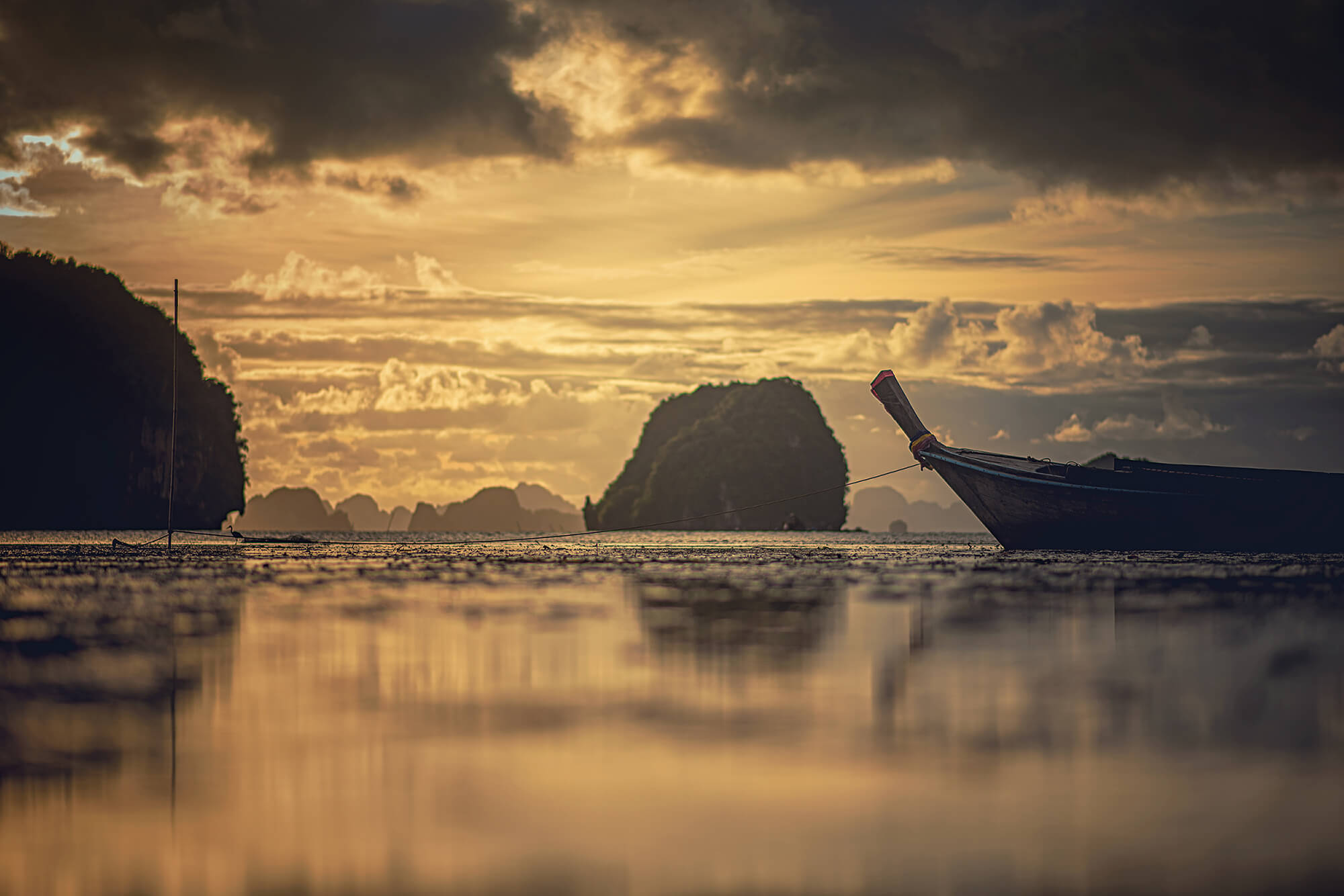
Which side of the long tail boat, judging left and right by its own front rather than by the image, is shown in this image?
left
